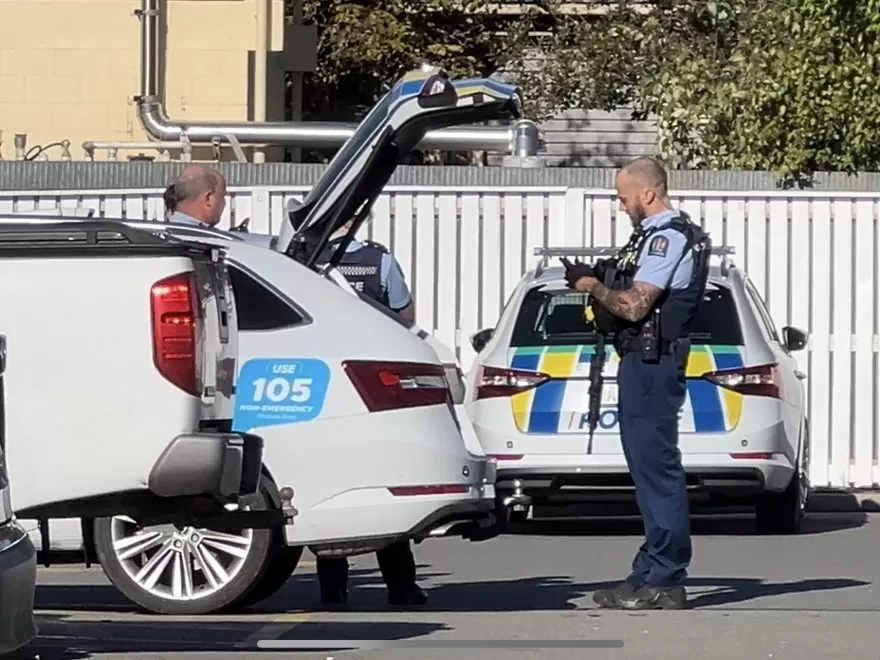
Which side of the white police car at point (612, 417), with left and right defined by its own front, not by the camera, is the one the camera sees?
back

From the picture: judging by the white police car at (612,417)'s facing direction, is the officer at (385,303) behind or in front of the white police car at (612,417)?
behind

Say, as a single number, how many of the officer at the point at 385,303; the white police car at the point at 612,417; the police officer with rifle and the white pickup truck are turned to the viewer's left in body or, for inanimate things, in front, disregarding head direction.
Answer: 2

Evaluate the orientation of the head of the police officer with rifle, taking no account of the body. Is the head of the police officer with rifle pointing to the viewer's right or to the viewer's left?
to the viewer's left

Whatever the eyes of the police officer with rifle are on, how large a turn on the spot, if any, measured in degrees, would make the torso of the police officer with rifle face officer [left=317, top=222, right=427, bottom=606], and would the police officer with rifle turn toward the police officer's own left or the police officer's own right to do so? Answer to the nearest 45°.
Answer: approximately 45° to the police officer's own right

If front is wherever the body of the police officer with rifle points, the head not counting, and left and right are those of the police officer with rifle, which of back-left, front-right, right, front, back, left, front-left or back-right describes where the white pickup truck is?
front-left

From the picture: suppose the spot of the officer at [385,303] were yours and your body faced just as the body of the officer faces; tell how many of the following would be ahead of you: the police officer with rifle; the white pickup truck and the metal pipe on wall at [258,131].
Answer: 1

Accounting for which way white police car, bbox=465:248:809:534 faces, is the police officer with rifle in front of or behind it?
behind

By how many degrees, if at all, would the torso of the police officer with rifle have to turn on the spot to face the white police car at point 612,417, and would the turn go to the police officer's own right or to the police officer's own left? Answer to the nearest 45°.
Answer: approximately 90° to the police officer's own right

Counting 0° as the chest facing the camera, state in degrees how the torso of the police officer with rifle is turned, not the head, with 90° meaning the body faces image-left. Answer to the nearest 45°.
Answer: approximately 90°
